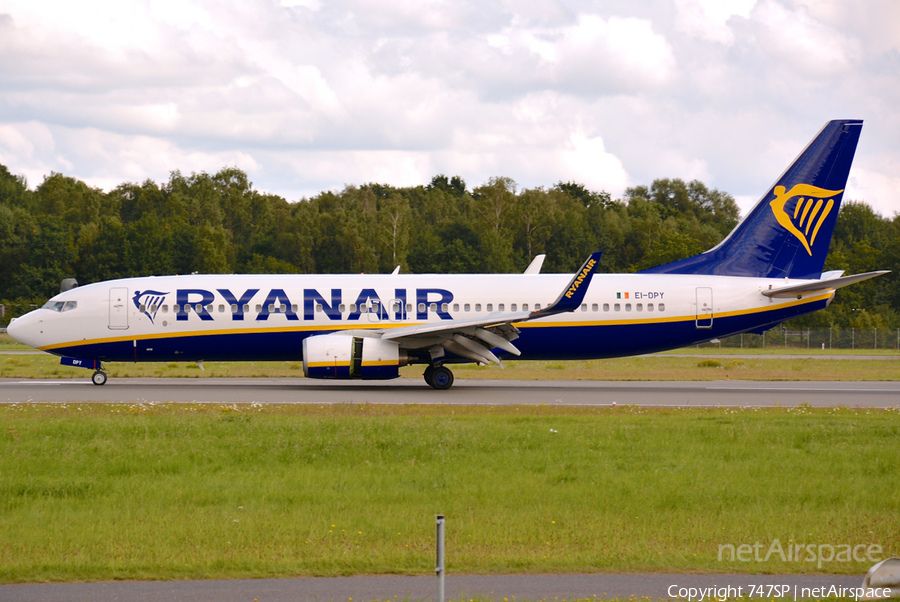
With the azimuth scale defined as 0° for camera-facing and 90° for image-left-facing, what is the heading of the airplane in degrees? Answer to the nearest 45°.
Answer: approximately 90°

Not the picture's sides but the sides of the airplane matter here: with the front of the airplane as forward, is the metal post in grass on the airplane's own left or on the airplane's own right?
on the airplane's own left
